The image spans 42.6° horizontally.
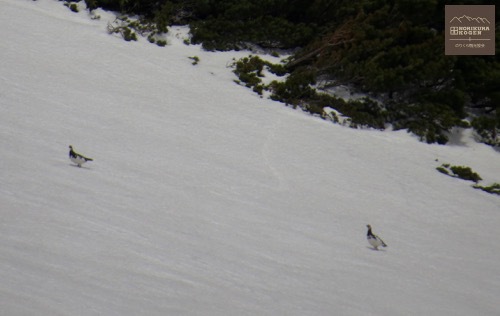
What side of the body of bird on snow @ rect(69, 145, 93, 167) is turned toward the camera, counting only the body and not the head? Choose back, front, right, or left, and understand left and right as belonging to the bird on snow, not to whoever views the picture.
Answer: left

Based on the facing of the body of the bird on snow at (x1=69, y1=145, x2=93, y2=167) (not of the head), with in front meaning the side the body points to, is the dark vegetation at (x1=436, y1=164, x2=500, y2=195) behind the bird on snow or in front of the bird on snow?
behind

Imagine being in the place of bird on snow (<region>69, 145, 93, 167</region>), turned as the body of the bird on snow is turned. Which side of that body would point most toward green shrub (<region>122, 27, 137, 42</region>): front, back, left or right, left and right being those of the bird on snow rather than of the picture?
right

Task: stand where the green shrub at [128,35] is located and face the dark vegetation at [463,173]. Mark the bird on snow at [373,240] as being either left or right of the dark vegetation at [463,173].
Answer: right

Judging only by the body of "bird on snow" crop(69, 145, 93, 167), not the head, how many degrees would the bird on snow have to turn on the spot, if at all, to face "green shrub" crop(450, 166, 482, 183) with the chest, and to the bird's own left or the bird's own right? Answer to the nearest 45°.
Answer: approximately 135° to the bird's own right

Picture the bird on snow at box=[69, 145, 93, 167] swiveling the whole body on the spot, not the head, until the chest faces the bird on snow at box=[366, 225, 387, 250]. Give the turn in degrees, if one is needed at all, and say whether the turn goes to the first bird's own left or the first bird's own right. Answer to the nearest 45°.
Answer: approximately 180°
